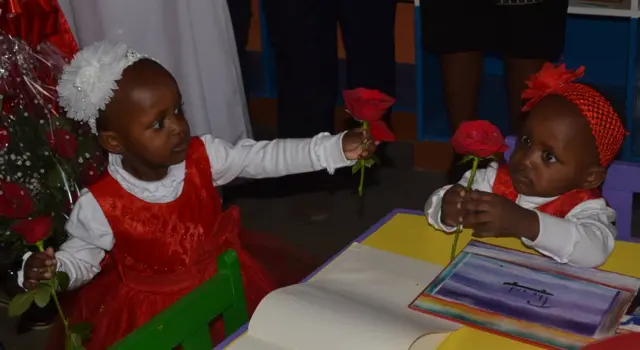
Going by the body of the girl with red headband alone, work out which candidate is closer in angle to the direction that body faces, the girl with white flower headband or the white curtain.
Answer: the girl with white flower headband

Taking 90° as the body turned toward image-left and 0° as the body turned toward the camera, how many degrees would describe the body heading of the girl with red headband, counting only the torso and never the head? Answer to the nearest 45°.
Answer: approximately 45°

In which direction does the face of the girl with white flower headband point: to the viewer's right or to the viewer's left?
to the viewer's right

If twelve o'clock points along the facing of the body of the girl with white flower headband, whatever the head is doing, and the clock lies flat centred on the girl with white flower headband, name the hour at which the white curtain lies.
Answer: The white curtain is roughly at 8 o'clock from the girl with white flower headband.

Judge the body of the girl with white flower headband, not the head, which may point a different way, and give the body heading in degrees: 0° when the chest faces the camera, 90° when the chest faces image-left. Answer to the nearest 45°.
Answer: approximately 315°
